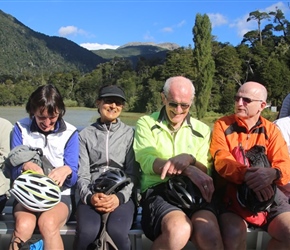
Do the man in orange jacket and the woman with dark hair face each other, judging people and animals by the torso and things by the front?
no

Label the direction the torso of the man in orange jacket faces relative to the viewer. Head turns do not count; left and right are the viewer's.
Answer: facing the viewer

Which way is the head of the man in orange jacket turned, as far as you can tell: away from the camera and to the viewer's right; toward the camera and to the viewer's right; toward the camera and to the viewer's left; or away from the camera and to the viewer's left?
toward the camera and to the viewer's left

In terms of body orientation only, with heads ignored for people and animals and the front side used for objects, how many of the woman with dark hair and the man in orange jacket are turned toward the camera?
2

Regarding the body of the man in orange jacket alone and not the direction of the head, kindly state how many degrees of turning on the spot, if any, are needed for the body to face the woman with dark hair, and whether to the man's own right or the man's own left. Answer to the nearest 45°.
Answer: approximately 90° to the man's own right

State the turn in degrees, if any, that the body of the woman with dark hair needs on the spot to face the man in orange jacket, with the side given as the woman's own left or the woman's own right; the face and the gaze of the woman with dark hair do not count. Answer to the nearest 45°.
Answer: approximately 90° to the woman's own left

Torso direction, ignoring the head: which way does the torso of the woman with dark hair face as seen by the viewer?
toward the camera
